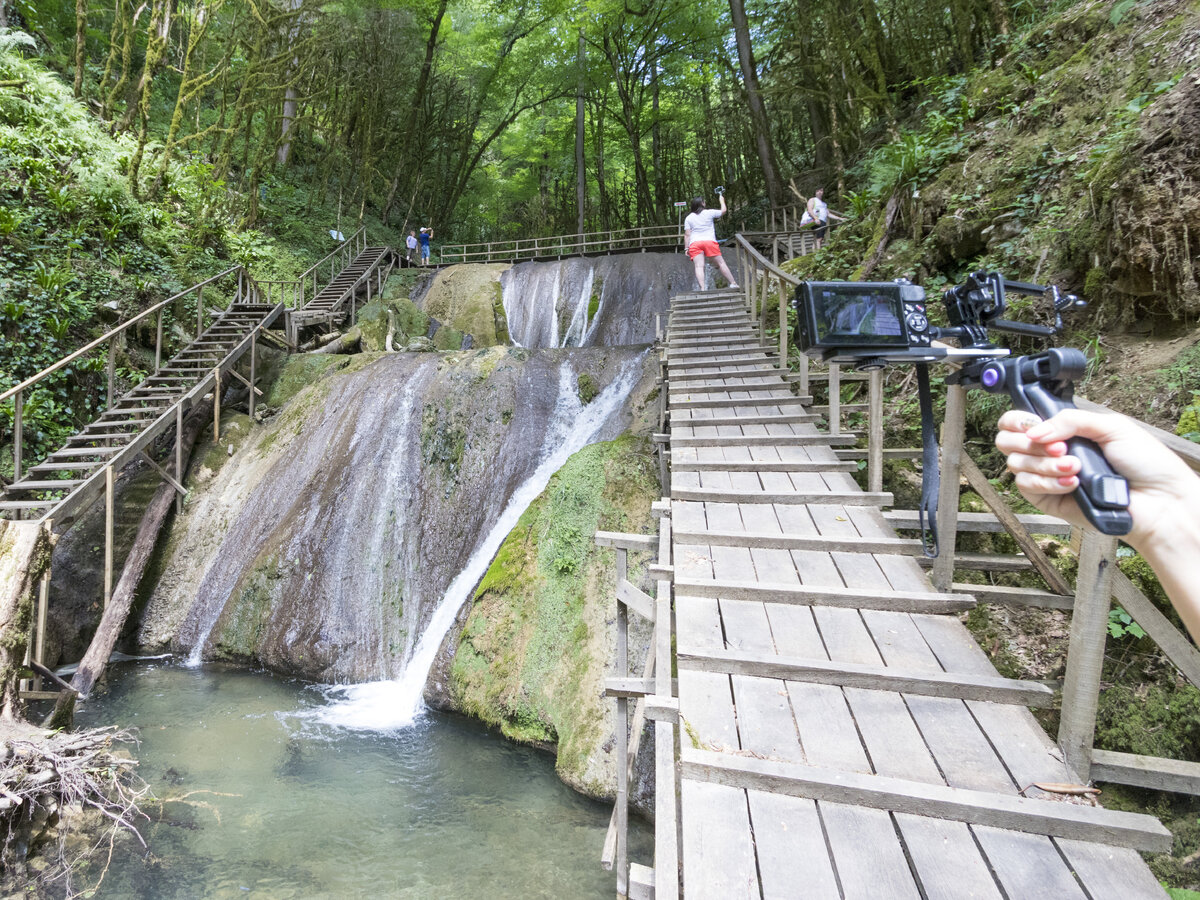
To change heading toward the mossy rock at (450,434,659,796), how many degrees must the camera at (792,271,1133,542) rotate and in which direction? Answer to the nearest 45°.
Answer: approximately 45° to its left

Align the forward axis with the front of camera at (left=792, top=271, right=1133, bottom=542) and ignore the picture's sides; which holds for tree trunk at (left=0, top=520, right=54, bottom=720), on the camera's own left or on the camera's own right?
on the camera's own left

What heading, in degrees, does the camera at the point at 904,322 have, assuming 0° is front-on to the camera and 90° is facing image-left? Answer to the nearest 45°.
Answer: approximately 180°

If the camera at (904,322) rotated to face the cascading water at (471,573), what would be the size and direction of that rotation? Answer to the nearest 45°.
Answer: approximately 45° to its left
